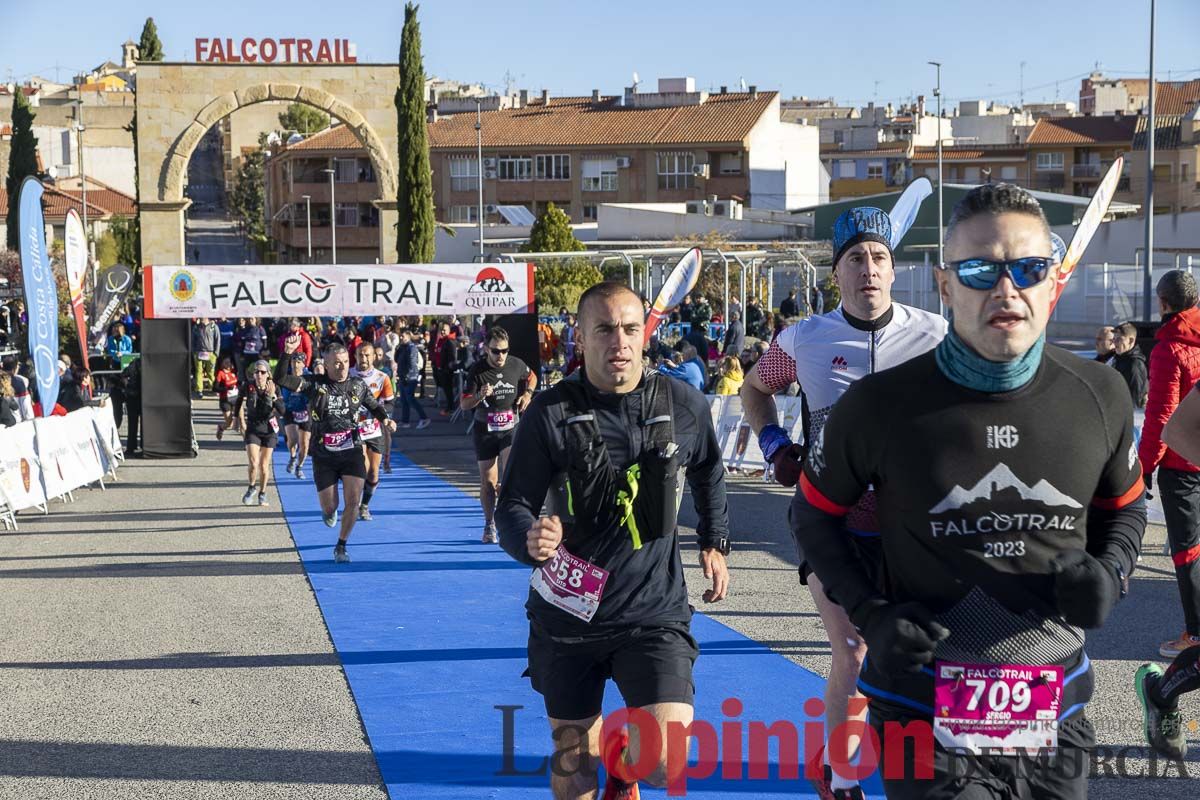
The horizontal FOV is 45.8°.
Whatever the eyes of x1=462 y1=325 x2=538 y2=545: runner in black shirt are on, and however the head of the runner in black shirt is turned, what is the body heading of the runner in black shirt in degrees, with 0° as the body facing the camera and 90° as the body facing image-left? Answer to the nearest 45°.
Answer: approximately 0°

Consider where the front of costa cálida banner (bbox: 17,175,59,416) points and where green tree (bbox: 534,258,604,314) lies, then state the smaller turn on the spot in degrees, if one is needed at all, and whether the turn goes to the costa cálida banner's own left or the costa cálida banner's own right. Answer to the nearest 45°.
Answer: approximately 135° to the costa cálida banner's own left

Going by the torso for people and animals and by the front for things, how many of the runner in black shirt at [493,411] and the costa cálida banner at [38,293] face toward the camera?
2

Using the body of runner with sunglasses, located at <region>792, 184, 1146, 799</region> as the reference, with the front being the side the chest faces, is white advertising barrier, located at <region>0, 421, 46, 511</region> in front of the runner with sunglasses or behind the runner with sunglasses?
behind

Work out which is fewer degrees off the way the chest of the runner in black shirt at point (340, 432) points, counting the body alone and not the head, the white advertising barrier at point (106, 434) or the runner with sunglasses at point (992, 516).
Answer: the runner with sunglasses

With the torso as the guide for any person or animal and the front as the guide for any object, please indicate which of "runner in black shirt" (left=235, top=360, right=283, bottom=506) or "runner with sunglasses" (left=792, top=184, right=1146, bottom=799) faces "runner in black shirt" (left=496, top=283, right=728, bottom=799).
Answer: "runner in black shirt" (left=235, top=360, right=283, bottom=506)

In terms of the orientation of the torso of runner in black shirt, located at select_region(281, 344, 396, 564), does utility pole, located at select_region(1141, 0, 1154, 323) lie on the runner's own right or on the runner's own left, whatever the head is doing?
on the runner's own left

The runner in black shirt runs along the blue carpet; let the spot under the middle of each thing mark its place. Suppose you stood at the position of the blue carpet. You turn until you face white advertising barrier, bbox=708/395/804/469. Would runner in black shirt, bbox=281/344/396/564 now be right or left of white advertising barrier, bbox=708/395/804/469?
left

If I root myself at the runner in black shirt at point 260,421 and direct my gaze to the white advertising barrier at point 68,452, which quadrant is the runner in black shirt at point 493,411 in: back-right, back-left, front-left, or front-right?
back-left
